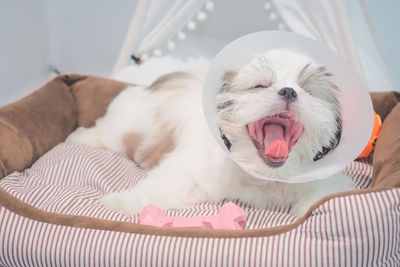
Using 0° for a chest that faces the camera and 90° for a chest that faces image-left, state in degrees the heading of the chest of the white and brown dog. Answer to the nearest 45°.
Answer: approximately 315°

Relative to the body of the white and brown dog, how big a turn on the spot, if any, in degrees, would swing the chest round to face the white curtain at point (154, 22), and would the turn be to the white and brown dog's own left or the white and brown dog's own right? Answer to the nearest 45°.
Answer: approximately 135° to the white and brown dog's own left

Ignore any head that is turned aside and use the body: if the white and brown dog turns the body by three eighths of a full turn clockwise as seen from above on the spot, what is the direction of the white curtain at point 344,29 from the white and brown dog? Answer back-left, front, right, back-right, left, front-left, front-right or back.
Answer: back-right

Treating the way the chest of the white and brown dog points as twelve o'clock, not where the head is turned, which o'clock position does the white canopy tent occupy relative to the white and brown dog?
The white canopy tent is roughly at 8 o'clock from the white and brown dog.
